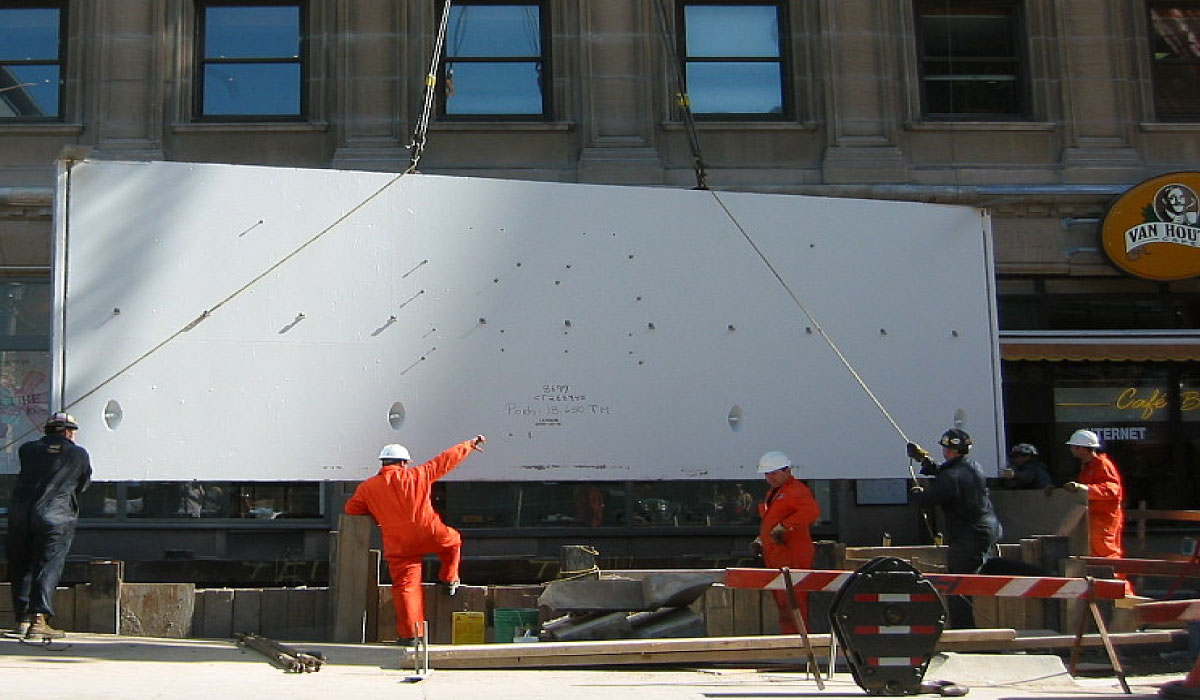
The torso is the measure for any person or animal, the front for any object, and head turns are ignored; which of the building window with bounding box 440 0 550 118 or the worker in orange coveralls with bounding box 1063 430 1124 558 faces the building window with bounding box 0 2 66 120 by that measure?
the worker in orange coveralls

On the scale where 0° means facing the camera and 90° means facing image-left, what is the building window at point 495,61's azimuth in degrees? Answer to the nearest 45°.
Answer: approximately 0°

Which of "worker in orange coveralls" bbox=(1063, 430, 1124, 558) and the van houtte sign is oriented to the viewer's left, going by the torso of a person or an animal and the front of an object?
the worker in orange coveralls

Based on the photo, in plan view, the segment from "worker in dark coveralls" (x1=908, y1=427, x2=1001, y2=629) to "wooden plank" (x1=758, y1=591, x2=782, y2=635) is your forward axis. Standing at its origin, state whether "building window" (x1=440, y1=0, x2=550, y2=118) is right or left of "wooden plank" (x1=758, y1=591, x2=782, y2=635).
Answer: right

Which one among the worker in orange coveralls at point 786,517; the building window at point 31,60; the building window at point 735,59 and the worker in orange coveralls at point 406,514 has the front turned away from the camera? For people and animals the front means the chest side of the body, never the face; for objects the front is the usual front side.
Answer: the worker in orange coveralls at point 406,514

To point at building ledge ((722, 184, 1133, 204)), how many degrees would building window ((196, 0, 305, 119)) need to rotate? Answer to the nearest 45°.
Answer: approximately 90° to its left

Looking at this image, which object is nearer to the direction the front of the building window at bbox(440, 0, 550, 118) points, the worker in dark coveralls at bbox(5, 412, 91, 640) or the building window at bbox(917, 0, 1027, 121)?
the worker in dark coveralls

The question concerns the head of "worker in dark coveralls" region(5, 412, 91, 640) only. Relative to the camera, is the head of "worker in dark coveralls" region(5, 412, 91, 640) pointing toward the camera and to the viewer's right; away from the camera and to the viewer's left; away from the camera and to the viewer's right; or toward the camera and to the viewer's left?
away from the camera and to the viewer's right
